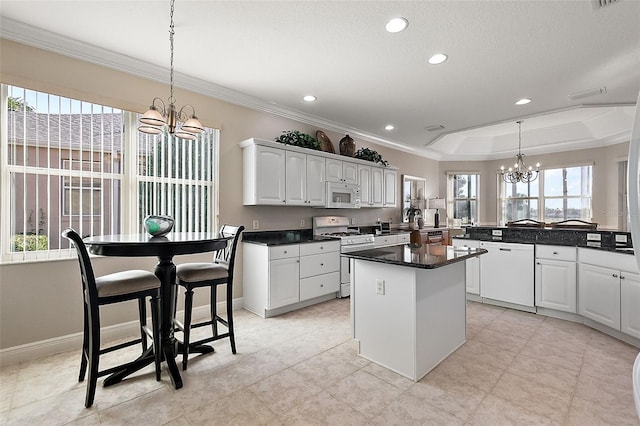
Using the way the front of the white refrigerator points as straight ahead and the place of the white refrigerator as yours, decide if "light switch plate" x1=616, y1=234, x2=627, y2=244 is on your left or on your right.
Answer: on your right

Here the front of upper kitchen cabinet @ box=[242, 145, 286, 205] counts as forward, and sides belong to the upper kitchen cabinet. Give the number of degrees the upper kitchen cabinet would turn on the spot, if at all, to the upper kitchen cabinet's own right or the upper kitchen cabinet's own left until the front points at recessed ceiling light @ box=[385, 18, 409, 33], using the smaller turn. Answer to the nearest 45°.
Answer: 0° — it already faces it

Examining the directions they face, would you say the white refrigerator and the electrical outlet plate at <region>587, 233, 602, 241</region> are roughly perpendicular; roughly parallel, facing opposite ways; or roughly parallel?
roughly perpendicular

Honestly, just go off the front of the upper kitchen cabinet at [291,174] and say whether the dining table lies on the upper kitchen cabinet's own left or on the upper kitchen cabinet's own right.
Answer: on the upper kitchen cabinet's own right

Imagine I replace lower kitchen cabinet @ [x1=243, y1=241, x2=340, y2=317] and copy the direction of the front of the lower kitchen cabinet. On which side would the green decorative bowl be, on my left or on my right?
on my right

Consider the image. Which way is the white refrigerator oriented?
to the viewer's left

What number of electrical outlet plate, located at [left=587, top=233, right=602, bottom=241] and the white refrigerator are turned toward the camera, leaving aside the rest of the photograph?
1

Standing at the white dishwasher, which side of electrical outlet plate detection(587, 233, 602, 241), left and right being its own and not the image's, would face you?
right

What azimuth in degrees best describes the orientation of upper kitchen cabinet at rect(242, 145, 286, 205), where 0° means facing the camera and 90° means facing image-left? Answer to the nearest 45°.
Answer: approximately 315°

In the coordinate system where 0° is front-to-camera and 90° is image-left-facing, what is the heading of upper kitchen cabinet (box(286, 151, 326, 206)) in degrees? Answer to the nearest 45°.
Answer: approximately 315°
